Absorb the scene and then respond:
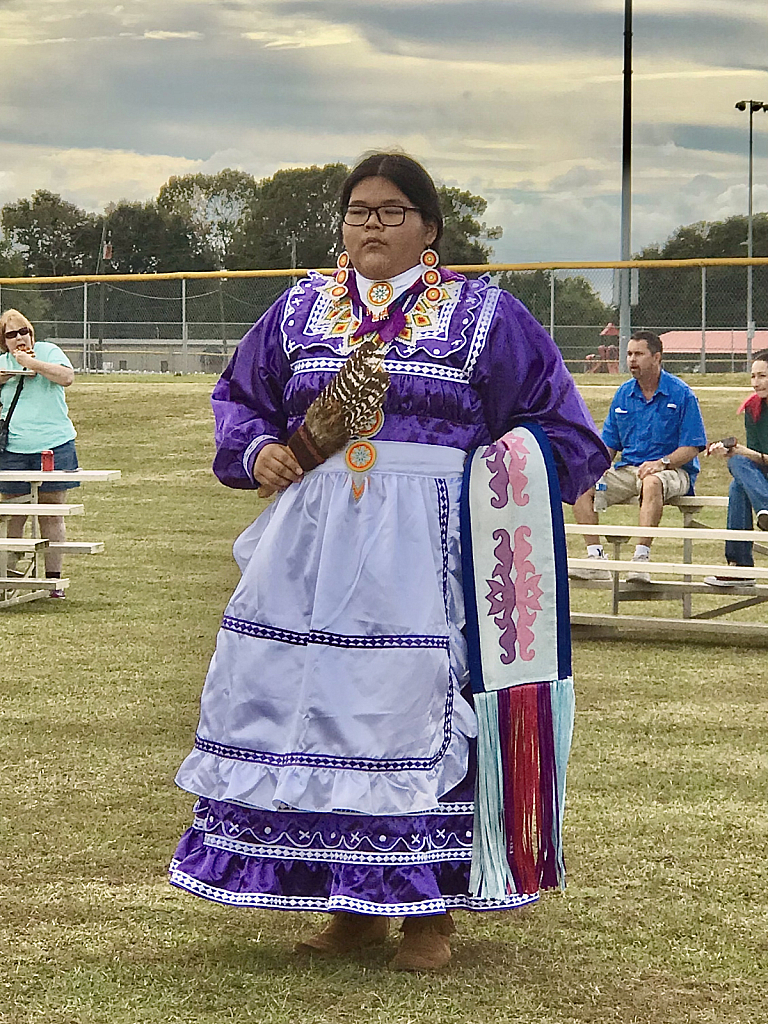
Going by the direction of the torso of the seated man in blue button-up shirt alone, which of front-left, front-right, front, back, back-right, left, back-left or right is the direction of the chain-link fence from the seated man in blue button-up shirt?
back-right

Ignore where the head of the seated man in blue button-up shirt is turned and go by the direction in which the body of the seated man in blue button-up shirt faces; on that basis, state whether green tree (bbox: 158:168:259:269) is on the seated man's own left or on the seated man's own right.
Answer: on the seated man's own right

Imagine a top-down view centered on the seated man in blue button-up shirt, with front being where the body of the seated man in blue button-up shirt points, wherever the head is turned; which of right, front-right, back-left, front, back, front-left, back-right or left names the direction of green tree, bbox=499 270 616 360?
back-right

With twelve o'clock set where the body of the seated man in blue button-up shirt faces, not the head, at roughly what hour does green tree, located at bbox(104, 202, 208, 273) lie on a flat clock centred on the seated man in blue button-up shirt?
The green tree is roughly at 4 o'clock from the seated man in blue button-up shirt.

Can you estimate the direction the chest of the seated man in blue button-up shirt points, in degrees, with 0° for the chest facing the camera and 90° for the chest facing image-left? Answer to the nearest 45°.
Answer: approximately 45°

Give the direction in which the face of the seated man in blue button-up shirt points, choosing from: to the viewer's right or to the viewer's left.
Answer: to the viewer's left

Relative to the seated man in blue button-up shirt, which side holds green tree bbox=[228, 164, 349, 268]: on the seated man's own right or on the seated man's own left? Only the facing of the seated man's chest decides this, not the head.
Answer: on the seated man's own right

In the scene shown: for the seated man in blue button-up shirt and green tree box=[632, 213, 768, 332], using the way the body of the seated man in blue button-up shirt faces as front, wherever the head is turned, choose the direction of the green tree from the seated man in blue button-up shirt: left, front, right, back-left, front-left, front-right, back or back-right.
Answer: back-right

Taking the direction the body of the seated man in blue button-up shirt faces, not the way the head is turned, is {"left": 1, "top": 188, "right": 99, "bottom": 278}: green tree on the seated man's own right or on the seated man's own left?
on the seated man's own right
